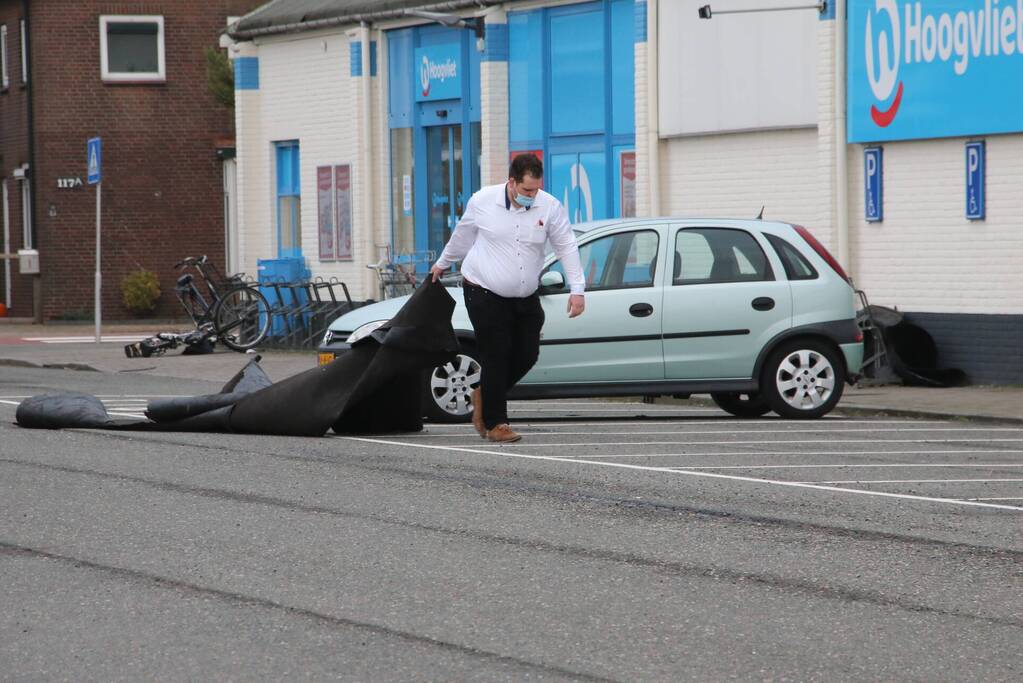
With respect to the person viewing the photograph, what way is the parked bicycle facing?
facing away from the viewer and to the left of the viewer

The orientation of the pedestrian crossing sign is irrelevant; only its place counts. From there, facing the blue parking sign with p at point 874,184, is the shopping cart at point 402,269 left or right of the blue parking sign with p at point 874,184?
left

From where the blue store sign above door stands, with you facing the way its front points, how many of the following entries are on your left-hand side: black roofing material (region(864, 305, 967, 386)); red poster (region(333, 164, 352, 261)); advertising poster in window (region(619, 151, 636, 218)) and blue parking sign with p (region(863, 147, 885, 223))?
3

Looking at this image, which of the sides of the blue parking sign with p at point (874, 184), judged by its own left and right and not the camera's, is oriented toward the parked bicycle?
right

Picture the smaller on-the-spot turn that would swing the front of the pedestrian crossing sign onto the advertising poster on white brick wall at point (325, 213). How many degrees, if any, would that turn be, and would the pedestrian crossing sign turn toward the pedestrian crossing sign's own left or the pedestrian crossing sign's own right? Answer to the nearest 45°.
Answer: approximately 135° to the pedestrian crossing sign's own left

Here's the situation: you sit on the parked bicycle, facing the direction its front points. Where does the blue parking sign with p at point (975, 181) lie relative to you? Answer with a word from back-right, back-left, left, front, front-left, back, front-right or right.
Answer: back

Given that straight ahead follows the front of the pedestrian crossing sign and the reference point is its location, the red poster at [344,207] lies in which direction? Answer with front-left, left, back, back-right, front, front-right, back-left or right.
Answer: back-left

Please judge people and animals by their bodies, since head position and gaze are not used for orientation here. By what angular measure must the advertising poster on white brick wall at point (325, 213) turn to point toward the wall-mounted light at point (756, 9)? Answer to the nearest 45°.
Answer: approximately 90° to its left

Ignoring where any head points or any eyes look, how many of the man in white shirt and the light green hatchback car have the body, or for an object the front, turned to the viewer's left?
1

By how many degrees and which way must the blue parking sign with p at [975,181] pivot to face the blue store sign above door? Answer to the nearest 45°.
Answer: approximately 90° to its right

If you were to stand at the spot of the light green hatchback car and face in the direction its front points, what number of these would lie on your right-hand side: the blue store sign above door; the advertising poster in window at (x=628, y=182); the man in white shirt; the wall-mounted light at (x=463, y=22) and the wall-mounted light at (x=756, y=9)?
4
